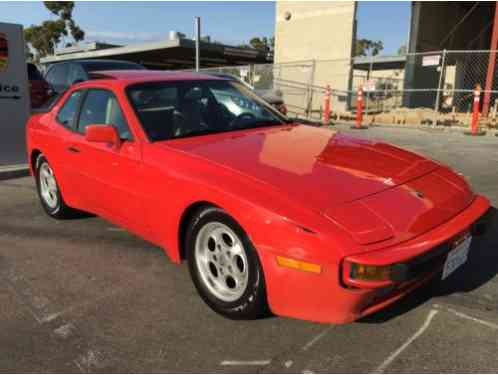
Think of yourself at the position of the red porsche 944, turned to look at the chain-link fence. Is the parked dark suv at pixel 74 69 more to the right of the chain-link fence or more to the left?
left

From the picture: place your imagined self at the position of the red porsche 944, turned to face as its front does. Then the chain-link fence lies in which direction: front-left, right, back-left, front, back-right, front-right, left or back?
back-left

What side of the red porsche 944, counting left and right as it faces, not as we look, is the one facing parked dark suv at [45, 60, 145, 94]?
back

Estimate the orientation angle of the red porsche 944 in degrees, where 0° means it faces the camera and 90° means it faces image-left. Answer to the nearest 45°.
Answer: approximately 315°
